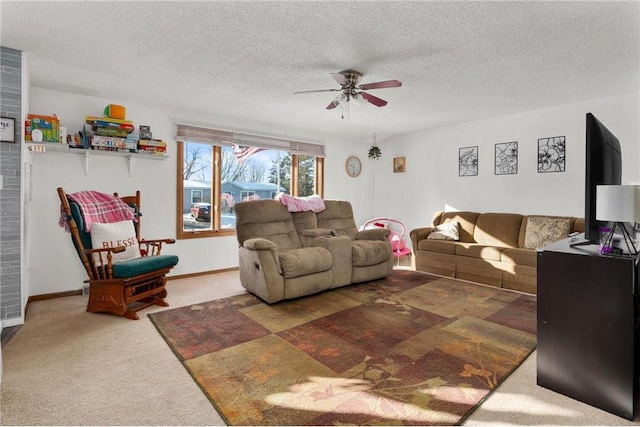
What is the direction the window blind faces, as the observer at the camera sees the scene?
facing the viewer and to the right of the viewer

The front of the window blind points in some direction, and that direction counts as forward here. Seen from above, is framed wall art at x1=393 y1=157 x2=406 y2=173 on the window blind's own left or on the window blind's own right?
on the window blind's own left

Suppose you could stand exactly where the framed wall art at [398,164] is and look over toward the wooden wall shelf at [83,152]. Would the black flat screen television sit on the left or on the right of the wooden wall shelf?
left

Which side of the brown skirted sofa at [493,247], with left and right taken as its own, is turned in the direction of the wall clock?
right

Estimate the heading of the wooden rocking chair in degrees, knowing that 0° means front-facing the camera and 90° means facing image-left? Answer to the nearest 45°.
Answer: approximately 315°

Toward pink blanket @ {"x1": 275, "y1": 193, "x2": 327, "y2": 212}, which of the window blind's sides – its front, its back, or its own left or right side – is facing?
front

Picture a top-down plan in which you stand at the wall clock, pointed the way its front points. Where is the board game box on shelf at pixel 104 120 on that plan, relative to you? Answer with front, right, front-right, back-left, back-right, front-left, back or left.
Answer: right

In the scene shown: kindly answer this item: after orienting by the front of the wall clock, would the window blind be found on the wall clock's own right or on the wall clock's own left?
on the wall clock's own right

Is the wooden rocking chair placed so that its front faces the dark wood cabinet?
yes
